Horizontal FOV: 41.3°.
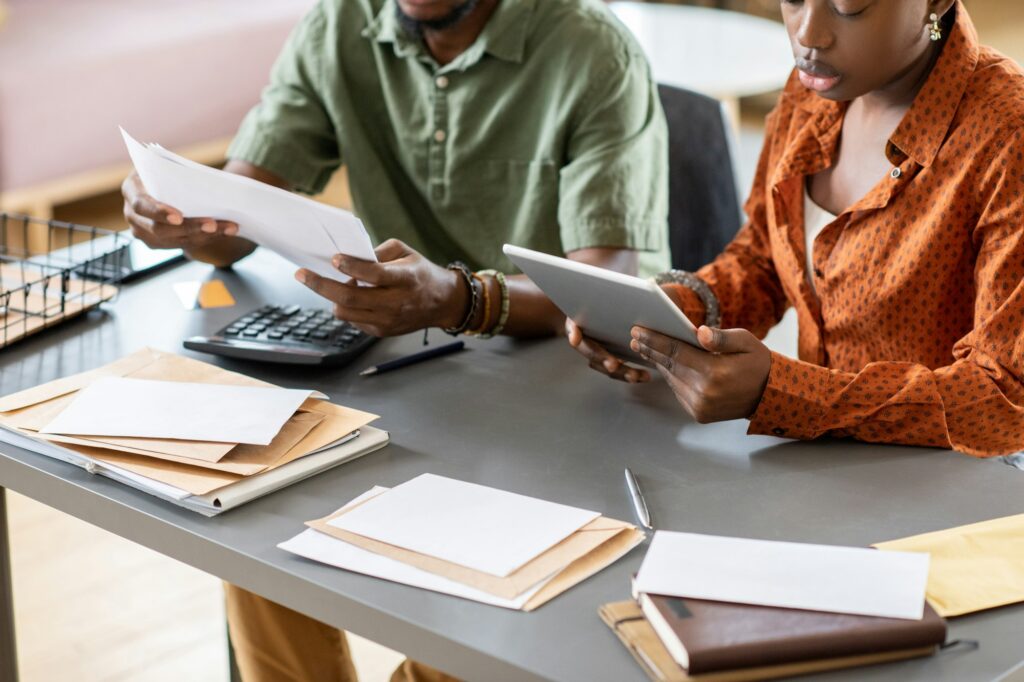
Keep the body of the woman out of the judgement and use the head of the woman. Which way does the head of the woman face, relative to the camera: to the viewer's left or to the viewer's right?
to the viewer's left

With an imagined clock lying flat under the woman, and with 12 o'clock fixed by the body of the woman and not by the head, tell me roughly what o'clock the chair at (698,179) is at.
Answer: The chair is roughly at 4 o'clock from the woman.

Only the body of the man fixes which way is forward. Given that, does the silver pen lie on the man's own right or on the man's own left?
on the man's own left

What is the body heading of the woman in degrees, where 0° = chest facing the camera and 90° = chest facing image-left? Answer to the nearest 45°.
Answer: approximately 45°
